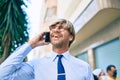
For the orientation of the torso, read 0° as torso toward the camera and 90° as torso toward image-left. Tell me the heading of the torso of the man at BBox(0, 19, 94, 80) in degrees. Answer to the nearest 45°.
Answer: approximately 0°
